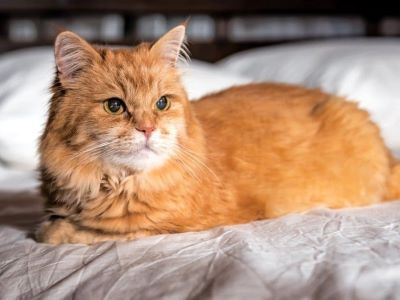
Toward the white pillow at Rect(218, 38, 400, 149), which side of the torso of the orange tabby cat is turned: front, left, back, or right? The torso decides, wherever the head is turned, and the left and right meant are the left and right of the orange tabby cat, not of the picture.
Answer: back

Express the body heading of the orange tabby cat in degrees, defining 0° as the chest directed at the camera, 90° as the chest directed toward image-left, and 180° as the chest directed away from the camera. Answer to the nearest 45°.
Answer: approximately 45°

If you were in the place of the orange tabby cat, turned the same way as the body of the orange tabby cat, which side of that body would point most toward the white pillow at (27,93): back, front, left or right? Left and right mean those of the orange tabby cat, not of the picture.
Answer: right
